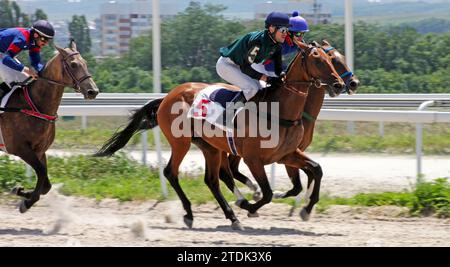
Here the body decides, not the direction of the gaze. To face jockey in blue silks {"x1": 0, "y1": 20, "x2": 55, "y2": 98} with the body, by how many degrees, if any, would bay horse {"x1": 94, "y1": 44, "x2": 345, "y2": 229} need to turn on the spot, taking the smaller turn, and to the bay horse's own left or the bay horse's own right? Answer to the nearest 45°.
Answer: approximately 180°

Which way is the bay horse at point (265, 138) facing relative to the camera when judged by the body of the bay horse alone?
to the viewer's right

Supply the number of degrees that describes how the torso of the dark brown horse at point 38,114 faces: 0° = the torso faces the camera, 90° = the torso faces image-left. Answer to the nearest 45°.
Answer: approximately 315°

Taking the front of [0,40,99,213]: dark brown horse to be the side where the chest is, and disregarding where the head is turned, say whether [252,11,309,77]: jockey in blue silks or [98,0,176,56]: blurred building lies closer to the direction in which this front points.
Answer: the jockey in blue silks

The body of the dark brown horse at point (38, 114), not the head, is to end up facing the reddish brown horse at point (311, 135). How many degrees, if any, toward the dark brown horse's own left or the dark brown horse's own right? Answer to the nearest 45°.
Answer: approximately 45° to the dark brown horse's own left

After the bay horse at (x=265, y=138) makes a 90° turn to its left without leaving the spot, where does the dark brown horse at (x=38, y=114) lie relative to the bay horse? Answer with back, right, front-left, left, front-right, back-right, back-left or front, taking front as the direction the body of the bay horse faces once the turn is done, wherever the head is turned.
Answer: left
